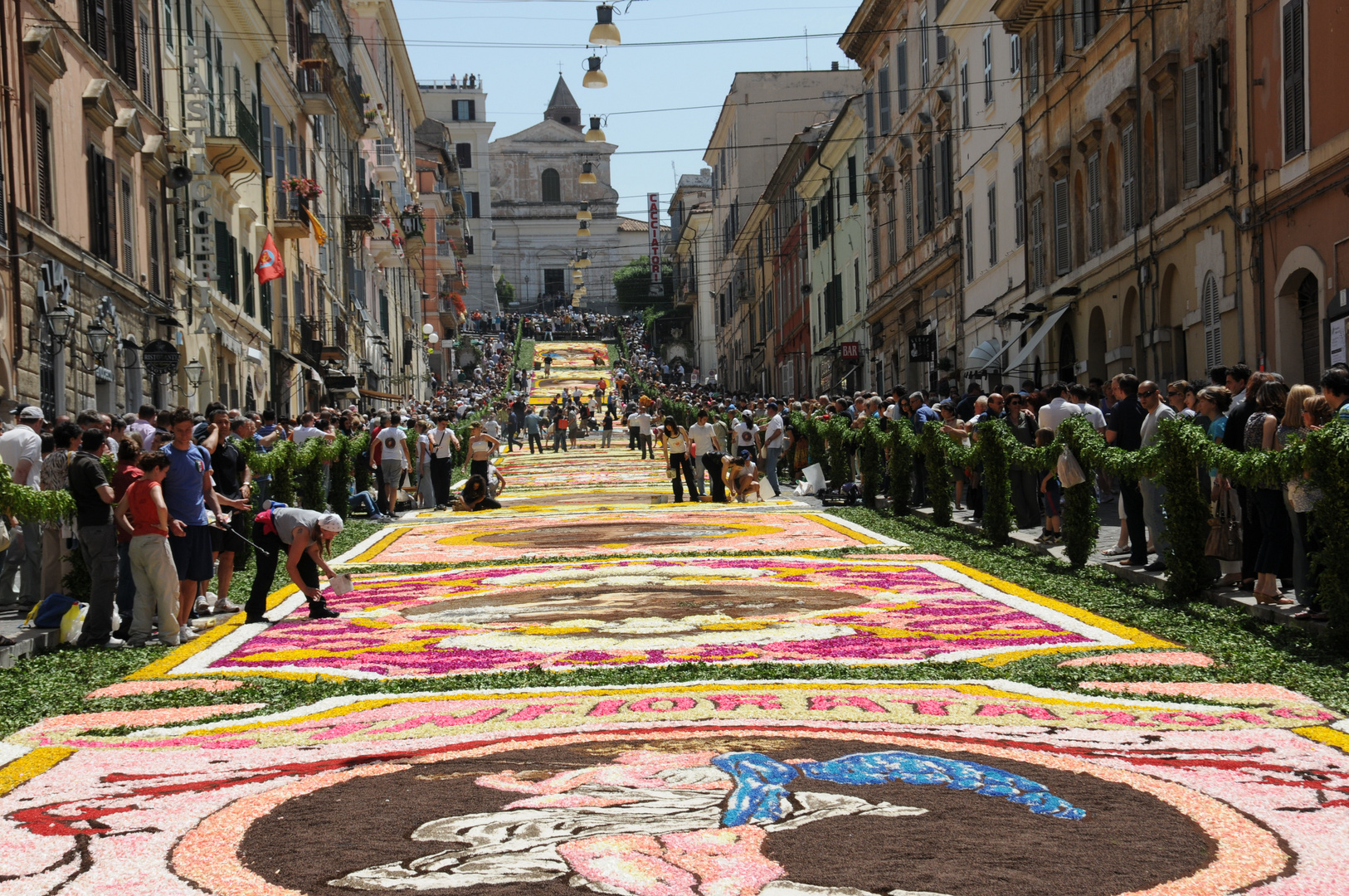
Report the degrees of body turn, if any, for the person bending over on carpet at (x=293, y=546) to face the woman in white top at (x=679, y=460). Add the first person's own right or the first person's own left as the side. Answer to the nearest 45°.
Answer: approximately 45° to the first person's own left

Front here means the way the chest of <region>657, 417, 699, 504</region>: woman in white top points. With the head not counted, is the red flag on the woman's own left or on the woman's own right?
on the woman's own right

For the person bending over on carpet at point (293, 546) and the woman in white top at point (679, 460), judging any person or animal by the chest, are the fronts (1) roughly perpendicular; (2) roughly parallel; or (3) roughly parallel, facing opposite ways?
roughly perpendicular

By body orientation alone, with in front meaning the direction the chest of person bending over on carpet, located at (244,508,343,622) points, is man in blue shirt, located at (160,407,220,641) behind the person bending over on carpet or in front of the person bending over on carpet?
behind

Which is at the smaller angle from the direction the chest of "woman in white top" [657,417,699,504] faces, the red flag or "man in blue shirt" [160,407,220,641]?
the man in blue shirt

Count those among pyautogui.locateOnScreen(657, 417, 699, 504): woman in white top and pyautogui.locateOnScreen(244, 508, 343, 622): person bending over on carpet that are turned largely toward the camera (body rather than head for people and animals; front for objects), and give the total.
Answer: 1

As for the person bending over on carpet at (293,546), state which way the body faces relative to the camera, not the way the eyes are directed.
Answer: to the viewer's right

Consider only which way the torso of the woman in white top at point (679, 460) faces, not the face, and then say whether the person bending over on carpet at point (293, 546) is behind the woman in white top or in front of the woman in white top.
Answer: in front

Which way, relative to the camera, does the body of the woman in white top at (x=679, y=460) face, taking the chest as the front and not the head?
toward the camera
